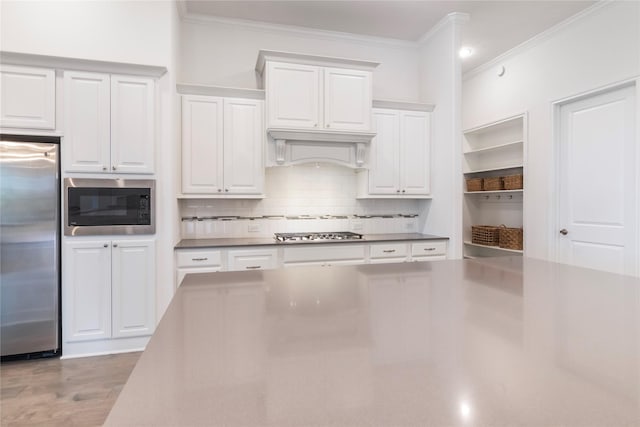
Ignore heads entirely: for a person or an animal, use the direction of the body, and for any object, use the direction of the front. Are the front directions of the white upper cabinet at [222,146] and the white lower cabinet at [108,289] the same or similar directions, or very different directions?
same or similar directions

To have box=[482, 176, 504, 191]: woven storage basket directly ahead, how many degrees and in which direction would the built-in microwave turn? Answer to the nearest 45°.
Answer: approximately 90° to its left

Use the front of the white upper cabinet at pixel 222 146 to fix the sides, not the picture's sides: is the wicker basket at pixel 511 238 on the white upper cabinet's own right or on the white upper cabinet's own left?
on the white upper cabinet's own left

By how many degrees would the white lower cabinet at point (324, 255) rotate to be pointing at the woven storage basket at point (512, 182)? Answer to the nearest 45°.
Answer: approximately 135° to its left

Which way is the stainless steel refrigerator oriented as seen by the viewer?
toward the camera

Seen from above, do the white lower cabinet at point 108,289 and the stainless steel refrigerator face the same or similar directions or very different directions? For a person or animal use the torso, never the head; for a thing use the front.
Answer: same or similar directions

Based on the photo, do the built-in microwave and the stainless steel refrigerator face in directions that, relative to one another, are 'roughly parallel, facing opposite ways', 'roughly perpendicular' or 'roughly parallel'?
roughly parallel

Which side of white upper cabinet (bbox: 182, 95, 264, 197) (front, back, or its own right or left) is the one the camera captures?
front

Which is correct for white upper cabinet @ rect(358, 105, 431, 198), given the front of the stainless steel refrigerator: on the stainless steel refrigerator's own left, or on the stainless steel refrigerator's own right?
on the stainless steel refrigerator's own left

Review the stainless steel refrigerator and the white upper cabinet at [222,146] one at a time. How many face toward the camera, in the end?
2

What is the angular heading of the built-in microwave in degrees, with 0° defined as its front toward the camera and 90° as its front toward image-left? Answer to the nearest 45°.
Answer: approximately 0°
